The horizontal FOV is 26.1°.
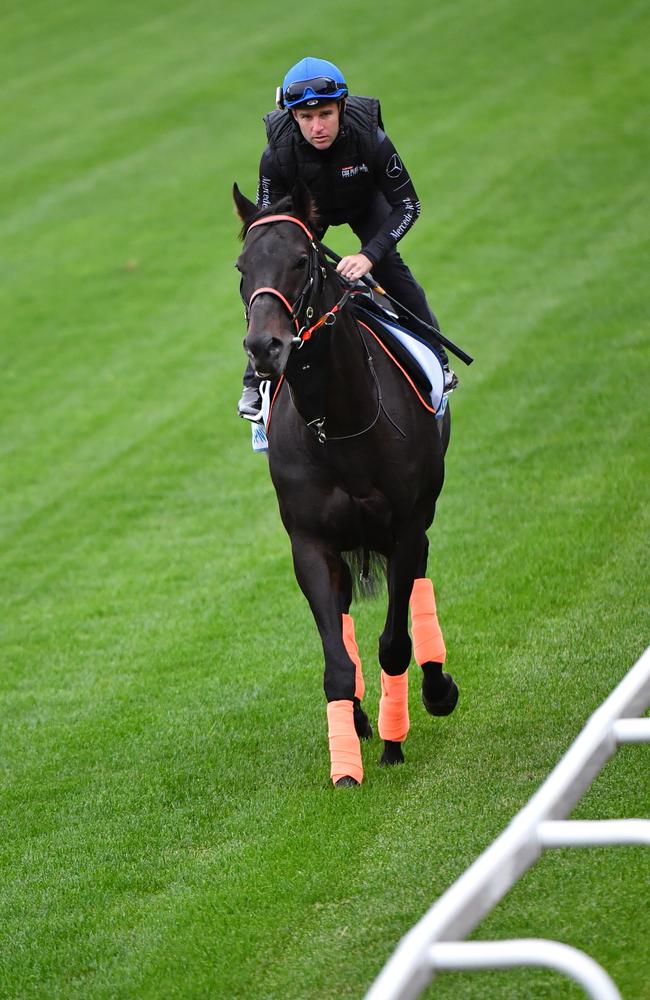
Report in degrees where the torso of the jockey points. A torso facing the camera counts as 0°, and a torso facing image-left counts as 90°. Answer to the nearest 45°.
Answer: approximately 0°

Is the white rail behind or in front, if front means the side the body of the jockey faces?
in front
